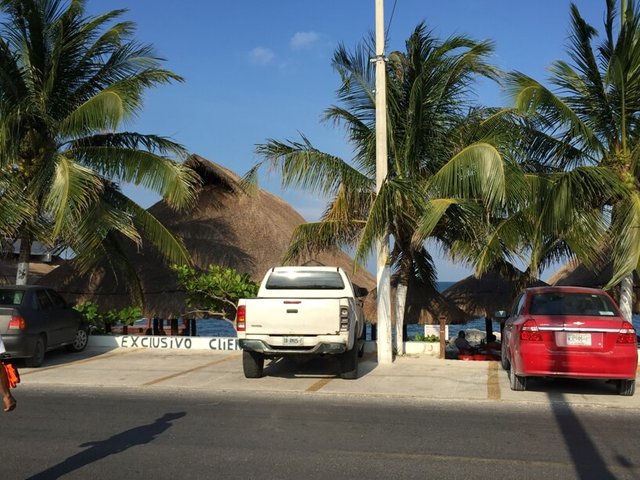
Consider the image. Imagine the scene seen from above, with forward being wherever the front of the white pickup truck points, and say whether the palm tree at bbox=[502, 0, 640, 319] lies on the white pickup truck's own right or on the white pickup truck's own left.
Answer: on the white pickup truck's own right

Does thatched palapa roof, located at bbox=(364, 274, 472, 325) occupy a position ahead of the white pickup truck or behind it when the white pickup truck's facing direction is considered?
ahead

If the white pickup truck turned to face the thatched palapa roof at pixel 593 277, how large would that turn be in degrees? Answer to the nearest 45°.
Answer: approximately 45° to its right

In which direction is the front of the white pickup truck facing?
away from the camera

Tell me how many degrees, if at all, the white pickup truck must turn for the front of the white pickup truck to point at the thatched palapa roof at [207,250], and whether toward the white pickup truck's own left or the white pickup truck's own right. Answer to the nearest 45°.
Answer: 0° — it already faces it

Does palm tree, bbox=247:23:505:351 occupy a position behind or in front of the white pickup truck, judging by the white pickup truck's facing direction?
in front

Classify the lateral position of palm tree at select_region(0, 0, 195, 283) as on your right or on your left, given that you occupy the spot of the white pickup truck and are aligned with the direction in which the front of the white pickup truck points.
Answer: on your left

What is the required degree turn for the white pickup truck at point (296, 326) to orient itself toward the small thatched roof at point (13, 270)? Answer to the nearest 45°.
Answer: approximately 45° to its left

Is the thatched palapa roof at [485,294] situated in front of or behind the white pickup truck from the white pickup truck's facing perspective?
in front
